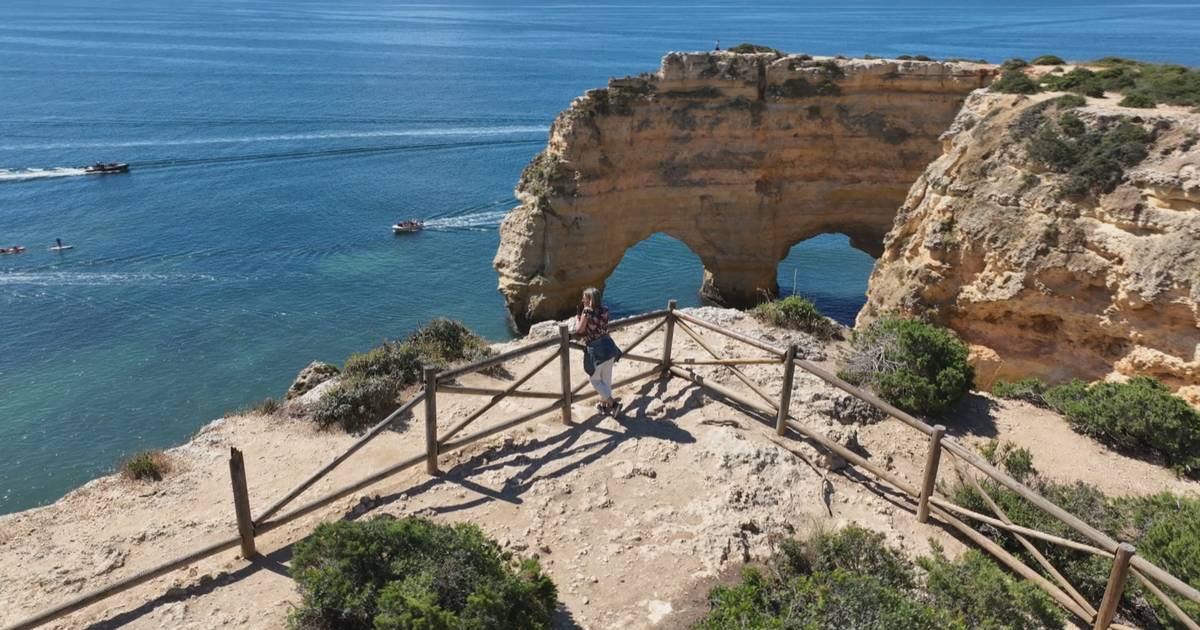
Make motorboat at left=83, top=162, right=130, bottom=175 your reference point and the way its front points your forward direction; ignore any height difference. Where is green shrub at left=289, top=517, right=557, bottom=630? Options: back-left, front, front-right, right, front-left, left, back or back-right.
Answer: right

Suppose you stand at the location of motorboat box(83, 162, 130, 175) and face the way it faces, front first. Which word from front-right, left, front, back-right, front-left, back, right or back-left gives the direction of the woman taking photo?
right

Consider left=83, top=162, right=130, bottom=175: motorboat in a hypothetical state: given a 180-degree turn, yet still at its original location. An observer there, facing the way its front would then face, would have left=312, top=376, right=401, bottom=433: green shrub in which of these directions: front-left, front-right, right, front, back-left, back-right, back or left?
left

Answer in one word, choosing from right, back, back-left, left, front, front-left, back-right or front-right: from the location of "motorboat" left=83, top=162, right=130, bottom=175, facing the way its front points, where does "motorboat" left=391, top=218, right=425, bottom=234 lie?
front-right

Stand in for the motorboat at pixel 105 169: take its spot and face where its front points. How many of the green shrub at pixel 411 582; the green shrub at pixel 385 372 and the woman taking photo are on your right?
3

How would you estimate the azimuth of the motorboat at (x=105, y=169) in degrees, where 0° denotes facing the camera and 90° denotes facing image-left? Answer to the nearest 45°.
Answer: approximately 270°

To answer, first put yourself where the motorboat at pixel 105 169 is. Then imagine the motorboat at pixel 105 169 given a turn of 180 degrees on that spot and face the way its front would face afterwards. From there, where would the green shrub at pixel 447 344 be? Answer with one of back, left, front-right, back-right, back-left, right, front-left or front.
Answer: left

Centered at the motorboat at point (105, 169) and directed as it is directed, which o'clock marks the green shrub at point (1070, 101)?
The green shrub is roughly at 2 o'clock from the motorboat.

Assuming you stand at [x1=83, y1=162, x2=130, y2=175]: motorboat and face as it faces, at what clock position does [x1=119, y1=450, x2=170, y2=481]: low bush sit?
The low bush is roughly at 3 o'clock from the motorboat.

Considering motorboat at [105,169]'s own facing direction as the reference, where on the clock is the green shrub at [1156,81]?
The green shrub is roughly at 2 o'clock from the motorboat.

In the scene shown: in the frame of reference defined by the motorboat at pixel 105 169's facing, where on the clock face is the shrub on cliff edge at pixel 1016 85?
The shrub on cliff edge is roughly at 2 o'clock from the motorboat.

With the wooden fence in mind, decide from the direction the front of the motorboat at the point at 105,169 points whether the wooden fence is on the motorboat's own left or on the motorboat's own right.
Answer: on the motorboat's own right
